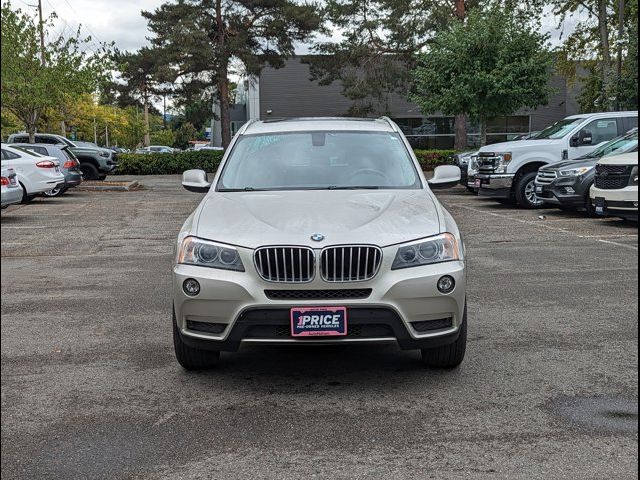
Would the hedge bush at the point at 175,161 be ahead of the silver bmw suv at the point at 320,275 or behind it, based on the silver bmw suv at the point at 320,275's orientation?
behind

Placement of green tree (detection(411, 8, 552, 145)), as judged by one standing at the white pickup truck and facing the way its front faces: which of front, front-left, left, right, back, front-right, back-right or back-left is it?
back-right

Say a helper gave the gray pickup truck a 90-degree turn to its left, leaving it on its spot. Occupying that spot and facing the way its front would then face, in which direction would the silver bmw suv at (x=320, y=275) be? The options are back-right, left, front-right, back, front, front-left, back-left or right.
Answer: back-right

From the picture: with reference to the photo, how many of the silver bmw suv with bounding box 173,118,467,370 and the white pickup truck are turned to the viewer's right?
0

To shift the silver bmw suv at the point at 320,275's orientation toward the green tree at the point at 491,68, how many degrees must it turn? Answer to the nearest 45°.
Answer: approximately 180°

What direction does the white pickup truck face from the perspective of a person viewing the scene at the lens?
facing the viewer and to the left of the viewer

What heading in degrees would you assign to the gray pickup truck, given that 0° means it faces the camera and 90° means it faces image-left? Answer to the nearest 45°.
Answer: approximately 315°

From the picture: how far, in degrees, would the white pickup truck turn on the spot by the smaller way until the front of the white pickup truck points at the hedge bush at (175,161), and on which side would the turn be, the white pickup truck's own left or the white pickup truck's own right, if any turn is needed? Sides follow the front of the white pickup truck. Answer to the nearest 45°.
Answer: approximately 90° to the white pickup truck's own right

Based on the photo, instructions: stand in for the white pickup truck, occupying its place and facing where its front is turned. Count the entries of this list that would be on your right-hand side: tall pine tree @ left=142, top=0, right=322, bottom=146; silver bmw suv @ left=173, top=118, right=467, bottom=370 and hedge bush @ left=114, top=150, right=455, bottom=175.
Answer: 2

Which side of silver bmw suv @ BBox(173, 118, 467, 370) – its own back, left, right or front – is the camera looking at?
front

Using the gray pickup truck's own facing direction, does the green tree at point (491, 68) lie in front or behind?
in front

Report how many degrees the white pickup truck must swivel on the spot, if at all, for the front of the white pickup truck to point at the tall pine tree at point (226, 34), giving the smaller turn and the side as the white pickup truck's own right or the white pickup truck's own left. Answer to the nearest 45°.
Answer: approximately 90° to the white pickup truck's own right

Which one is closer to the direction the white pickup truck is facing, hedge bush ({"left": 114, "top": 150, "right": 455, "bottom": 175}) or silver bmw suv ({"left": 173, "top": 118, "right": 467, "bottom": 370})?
the silver bmw suv
